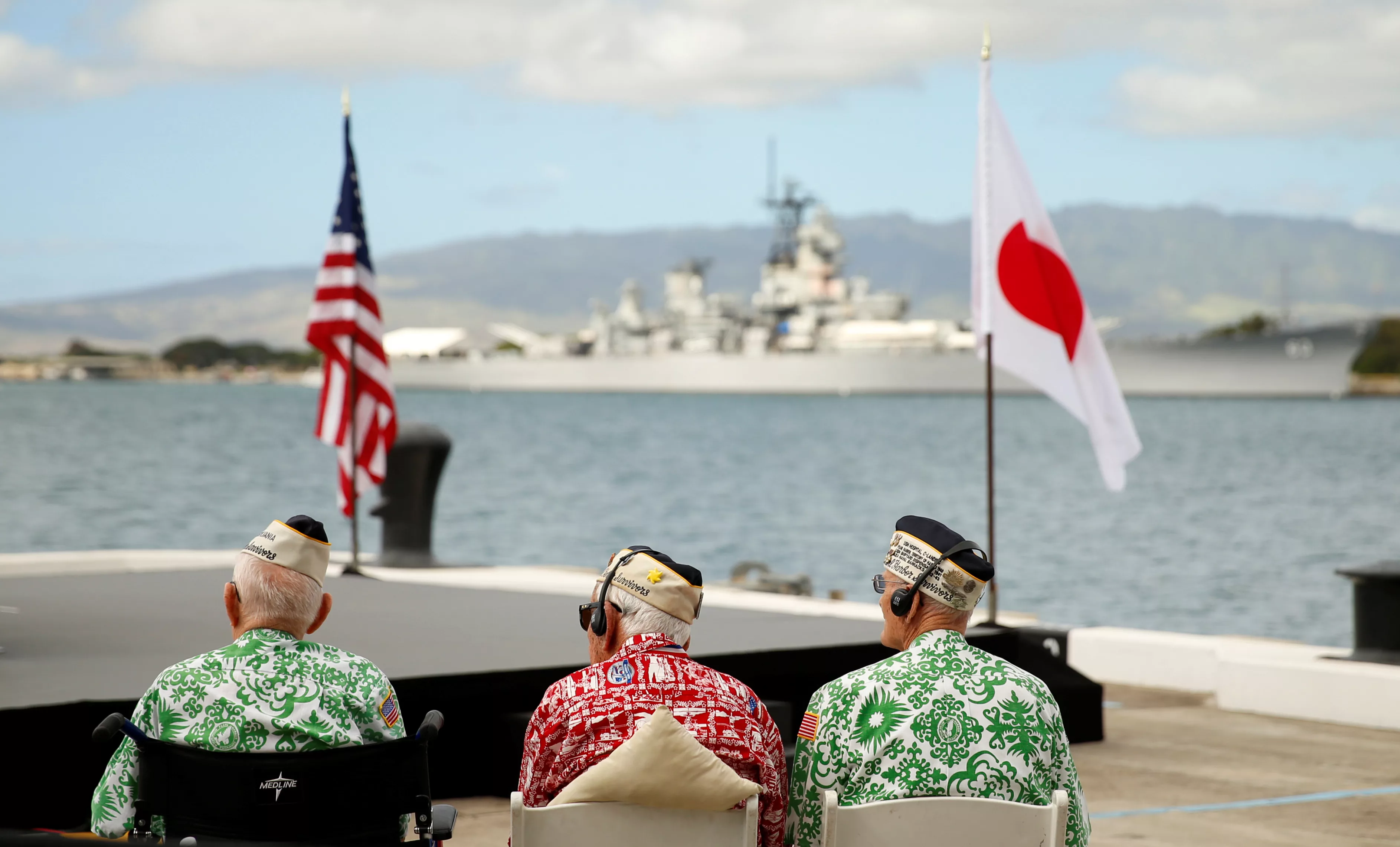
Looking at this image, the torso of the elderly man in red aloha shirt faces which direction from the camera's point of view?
away from the camera

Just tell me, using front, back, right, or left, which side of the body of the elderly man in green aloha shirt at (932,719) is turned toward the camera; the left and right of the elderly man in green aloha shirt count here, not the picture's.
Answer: back

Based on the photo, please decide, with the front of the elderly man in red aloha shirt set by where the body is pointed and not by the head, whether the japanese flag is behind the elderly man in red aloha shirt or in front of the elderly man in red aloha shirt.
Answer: in front

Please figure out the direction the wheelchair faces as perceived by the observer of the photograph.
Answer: facing away from the viewer

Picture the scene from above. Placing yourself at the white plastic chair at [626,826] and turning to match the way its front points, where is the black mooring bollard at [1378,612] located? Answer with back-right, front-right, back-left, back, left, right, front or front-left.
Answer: front-right

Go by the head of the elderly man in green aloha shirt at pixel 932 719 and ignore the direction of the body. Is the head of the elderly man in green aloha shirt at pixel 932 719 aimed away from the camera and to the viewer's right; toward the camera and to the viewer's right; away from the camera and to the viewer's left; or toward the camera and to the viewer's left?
away from the camera and to the viewer's left

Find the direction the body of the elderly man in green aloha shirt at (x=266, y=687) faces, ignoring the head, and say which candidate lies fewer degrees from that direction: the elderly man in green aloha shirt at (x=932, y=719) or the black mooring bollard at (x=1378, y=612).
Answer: the black mooring bollard

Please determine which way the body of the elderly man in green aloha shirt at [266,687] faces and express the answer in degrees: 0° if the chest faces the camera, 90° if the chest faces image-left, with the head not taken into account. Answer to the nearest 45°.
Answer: approximately 180°

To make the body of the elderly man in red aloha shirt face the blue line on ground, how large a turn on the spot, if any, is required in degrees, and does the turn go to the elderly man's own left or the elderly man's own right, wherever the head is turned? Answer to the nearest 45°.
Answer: approximately 45° to the elderly man's own right

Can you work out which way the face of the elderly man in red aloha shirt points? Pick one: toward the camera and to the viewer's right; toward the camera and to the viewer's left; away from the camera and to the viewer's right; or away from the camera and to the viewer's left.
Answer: away from the camera and to the viewer's left

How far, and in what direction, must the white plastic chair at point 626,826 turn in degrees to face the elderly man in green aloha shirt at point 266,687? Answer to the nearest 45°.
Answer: approximately 45° to its left

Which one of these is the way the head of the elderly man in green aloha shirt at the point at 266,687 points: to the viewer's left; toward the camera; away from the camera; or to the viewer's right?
away from the camera

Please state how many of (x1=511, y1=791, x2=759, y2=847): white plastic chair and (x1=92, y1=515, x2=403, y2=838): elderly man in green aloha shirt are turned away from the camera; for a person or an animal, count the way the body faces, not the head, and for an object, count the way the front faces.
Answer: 2

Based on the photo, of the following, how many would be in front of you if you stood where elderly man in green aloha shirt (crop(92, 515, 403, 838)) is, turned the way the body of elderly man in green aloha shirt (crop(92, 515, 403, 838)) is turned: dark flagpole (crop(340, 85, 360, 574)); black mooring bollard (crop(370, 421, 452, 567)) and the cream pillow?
2

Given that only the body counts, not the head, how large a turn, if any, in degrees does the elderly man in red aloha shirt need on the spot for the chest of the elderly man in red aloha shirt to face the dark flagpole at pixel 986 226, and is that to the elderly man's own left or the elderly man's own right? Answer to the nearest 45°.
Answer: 0° — they already face it
